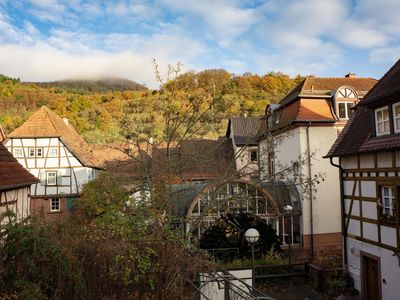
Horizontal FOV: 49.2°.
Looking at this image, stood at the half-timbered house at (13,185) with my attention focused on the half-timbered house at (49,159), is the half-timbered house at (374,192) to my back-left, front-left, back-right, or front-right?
back-right

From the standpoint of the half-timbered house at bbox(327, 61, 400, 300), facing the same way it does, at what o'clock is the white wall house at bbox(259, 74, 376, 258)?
The white wall house is roughly at 4 o'clock from the half-timbered house.

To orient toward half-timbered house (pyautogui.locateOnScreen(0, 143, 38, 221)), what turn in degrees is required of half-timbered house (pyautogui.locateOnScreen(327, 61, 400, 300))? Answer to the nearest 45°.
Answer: approximately 45° to its right

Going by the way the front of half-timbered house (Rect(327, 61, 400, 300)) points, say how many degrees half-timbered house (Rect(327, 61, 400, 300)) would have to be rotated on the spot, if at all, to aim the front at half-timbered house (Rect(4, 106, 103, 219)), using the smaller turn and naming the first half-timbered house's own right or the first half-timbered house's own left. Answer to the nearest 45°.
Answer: approximately 90° to the first half-timbered house's own right

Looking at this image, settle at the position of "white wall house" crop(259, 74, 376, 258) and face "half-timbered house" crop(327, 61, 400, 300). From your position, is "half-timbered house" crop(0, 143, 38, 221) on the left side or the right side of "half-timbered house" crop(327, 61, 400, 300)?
right

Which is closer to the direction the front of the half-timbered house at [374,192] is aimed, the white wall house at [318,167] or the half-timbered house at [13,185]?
the half-timbered house

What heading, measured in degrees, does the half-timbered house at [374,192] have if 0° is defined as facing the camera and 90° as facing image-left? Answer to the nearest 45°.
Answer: approximately 45°
